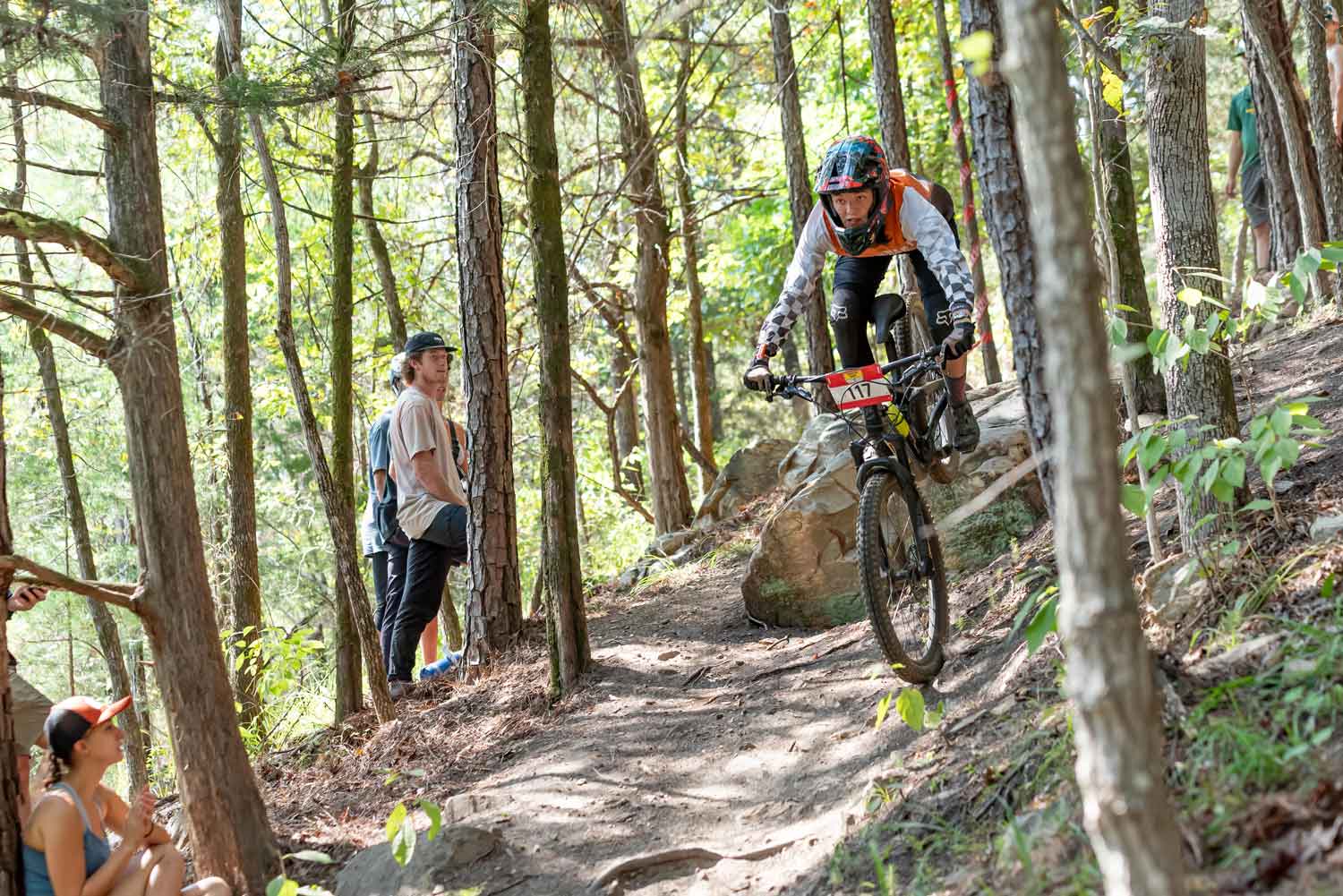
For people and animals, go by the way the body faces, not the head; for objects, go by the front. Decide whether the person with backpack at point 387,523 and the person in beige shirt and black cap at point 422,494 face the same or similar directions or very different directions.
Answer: same or similar directions

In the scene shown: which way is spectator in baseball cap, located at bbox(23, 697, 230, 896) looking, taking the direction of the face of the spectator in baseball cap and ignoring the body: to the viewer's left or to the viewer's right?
to the viewer's right

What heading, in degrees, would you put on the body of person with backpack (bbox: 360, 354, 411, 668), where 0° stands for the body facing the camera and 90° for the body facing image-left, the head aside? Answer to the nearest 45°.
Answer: approximately 270°

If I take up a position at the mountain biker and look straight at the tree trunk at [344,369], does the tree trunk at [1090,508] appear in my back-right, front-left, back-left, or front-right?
back-left

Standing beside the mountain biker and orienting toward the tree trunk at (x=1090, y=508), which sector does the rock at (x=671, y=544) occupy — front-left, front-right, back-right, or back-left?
back-right

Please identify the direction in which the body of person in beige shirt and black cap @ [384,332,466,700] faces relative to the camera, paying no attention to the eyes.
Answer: to the viewer's right

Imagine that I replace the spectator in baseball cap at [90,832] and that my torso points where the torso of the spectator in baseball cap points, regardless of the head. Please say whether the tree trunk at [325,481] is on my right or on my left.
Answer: on my left

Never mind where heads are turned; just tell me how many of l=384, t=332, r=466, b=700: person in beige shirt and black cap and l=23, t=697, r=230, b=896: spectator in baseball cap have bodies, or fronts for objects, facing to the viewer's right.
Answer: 2

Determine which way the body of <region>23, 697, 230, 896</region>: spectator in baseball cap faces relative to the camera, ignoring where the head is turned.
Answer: to the viewer's right

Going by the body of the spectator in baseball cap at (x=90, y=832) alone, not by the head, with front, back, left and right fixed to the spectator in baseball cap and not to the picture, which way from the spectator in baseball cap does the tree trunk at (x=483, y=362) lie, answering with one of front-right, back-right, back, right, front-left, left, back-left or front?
front-left

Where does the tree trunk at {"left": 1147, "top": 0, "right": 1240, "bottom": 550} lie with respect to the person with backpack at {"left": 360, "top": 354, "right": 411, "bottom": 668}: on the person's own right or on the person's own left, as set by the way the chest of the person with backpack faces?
on the person's own right

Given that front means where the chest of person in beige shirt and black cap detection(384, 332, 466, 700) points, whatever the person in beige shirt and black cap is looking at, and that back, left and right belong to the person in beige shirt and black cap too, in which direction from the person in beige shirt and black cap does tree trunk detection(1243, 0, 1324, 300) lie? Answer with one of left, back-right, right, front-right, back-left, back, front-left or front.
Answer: front

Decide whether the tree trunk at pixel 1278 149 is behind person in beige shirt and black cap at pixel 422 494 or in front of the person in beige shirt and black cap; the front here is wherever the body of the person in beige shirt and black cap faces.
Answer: in front

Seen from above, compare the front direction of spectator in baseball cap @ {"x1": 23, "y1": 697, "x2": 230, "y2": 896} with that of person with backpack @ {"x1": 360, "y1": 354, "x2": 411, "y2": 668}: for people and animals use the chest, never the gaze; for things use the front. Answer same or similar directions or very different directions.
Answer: same or similar directions
